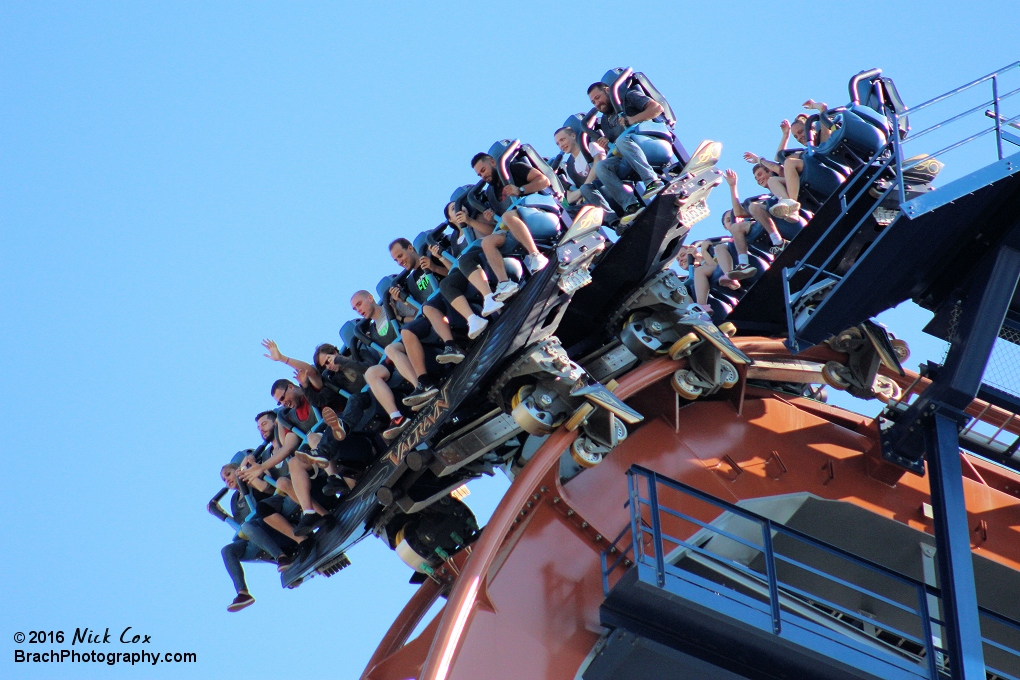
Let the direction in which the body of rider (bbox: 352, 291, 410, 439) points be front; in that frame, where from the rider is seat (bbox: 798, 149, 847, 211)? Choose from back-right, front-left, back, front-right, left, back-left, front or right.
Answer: back-left

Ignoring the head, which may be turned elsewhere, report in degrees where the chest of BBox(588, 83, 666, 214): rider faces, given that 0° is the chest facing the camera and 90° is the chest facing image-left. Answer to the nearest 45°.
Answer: approximately 45°

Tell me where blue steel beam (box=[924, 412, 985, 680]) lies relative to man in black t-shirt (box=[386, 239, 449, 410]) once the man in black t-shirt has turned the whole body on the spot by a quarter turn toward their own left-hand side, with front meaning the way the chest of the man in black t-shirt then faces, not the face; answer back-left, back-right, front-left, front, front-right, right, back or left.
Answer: front-left

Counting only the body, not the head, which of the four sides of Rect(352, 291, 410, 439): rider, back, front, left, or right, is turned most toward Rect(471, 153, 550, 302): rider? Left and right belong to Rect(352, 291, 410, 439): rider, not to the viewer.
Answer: left

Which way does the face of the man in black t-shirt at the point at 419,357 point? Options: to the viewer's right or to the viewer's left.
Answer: to the viewer's left
